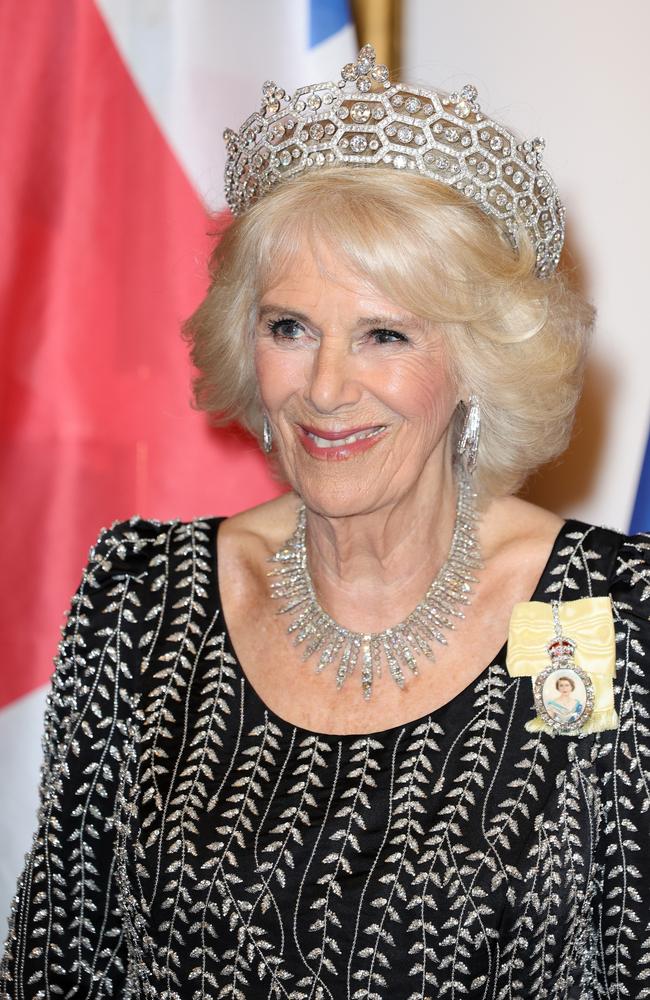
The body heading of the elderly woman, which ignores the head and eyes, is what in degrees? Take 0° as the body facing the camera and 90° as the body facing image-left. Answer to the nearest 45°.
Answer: approximately 0°

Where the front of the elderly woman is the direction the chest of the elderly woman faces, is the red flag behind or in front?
behind
